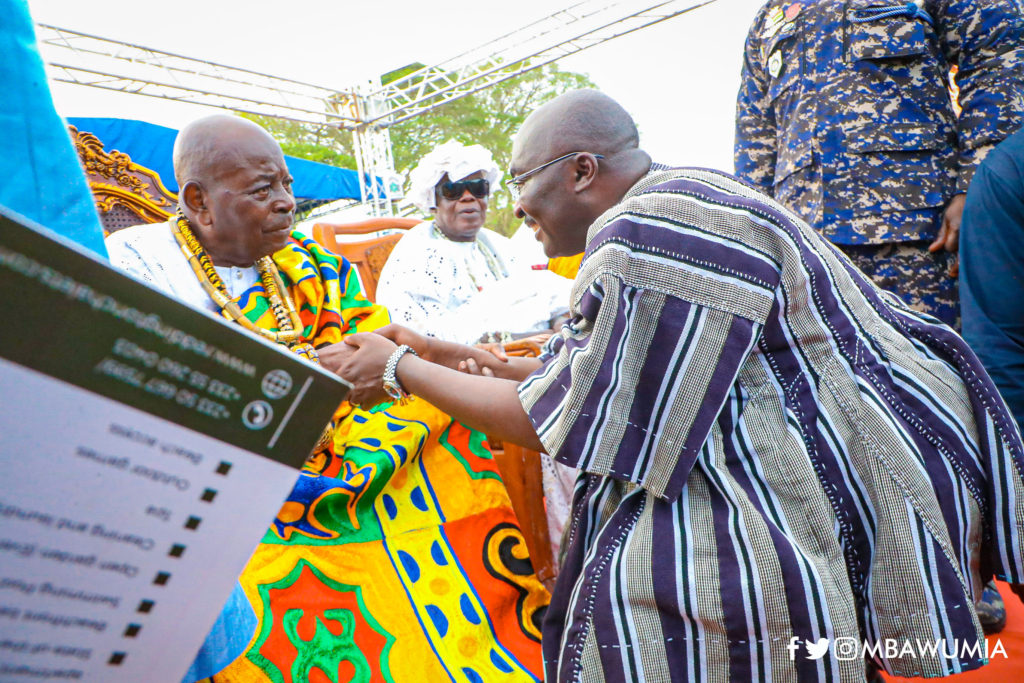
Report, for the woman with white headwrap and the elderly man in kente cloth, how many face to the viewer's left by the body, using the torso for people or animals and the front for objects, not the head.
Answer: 0

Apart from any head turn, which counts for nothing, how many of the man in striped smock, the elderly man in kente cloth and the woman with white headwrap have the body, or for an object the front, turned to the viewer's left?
1

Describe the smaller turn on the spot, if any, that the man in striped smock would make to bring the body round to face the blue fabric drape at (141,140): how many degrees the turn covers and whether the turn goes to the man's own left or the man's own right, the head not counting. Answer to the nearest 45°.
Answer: approximately 45° to the man's own right

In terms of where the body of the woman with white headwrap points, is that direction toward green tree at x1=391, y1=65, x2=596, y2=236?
no

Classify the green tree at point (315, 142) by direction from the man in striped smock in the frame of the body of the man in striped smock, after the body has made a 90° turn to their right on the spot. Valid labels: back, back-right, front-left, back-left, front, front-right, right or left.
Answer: front-left

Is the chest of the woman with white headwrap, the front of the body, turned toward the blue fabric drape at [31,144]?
no

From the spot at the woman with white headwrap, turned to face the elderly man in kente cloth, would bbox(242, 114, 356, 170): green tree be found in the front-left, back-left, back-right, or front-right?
back-right

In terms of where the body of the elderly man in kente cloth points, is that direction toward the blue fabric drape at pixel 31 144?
no

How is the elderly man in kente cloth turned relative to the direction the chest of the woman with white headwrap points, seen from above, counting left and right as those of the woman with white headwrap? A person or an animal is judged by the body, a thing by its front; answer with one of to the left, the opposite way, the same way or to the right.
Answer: the same way

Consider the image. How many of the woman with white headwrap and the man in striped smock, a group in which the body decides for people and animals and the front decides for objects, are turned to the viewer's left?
1

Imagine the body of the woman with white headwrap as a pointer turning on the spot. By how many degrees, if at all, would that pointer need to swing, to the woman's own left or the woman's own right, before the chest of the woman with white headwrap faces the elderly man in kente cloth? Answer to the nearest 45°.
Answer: approximately 45° to the woman's own right

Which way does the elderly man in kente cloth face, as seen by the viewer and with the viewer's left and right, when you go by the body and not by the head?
facing the viewer and to the right of the viewer

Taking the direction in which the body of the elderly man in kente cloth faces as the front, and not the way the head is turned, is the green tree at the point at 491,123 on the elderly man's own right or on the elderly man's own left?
on the elderly man's own left

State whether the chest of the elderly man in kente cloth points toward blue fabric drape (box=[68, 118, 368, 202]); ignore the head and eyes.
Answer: no

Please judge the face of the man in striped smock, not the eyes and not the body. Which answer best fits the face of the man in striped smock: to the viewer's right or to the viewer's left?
to the viewer's left

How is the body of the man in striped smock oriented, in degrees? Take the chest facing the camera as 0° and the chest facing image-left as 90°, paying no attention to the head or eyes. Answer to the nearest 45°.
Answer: approximately 90°
